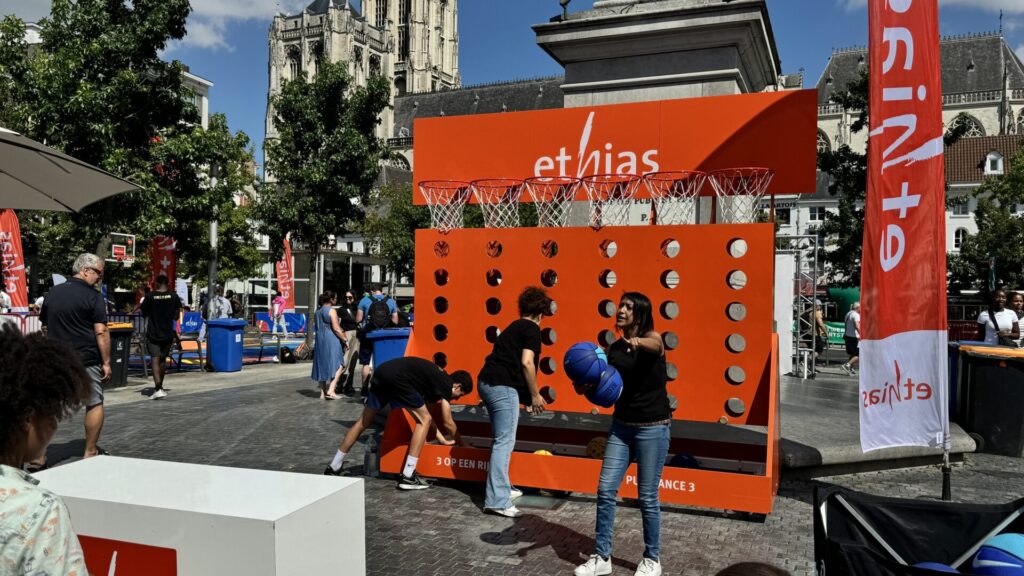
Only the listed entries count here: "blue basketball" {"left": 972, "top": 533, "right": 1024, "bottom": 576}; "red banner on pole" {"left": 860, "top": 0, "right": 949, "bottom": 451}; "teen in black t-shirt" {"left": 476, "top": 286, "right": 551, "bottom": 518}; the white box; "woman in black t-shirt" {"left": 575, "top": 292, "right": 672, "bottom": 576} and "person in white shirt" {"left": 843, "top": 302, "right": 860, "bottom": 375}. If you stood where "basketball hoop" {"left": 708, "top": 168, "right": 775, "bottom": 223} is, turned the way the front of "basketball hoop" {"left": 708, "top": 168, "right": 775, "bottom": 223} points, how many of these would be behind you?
1

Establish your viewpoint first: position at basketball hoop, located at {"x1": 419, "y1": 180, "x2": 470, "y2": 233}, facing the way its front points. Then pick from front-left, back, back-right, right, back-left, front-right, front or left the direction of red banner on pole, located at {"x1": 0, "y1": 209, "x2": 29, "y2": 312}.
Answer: back-right

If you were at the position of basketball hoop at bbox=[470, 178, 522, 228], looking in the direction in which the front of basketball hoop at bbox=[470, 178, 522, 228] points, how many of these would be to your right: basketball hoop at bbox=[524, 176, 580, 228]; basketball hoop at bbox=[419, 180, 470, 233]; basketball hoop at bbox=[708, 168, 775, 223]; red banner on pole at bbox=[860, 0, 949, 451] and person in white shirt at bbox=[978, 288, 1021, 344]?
1

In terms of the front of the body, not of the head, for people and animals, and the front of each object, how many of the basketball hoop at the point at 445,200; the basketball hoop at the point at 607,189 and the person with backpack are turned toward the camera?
2

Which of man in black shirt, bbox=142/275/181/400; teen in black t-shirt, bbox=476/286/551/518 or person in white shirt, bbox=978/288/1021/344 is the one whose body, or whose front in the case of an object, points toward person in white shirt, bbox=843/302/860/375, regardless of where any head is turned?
the teen in black t-shirt

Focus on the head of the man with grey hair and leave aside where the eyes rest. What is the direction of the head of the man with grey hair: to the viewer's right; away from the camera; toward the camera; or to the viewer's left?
to the viewer's right

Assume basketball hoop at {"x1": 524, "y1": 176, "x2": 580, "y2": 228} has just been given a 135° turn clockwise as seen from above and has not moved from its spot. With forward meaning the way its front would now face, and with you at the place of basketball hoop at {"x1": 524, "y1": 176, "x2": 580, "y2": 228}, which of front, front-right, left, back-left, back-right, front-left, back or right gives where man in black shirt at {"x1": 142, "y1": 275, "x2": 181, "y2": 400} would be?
front

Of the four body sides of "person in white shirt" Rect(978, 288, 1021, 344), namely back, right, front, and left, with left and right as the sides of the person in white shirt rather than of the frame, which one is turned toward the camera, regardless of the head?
front

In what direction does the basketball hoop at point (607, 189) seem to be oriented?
toward the camera

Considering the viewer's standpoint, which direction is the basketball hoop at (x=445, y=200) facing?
facing the viewer

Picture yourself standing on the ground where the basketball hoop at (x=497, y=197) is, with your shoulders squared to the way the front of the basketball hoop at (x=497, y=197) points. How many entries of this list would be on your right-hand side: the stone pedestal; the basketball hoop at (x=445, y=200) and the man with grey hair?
2

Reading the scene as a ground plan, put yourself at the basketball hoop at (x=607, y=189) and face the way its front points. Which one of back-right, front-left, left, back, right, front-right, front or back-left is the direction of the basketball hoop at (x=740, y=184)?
left

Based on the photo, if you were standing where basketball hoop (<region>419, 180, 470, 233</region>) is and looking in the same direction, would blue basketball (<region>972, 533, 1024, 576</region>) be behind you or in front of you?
in front

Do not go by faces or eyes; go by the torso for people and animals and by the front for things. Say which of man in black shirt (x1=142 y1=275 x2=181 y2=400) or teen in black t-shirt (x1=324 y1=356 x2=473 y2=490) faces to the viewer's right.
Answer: the teen in black t-shirt

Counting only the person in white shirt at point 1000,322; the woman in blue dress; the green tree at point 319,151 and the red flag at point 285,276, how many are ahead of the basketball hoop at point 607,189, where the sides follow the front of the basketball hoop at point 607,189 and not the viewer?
0

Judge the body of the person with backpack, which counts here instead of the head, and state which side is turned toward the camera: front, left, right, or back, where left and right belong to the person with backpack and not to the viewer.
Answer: back

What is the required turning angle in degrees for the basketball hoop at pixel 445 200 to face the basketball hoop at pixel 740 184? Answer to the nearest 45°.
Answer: approximately 45° to its left

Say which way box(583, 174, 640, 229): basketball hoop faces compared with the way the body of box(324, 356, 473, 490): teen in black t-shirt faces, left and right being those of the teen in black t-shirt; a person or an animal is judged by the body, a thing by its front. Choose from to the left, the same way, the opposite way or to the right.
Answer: to the right

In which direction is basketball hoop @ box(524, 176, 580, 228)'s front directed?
toward the camera

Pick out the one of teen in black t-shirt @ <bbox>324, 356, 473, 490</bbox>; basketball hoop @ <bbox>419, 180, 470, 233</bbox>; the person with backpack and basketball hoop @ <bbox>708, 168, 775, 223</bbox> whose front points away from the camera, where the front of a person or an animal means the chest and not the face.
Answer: the person with backpack

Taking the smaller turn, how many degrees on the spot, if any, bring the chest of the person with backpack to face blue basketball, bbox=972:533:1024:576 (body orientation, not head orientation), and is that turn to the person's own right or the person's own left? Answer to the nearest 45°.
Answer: approximately 180°
